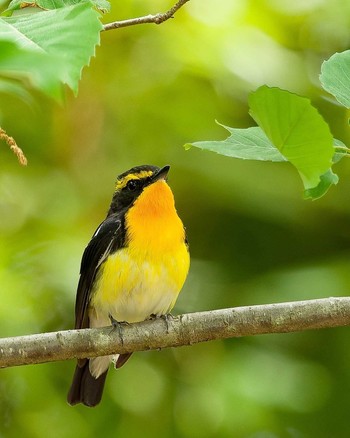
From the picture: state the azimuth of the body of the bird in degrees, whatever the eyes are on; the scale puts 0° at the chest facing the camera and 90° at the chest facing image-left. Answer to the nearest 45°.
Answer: approximately 315°
